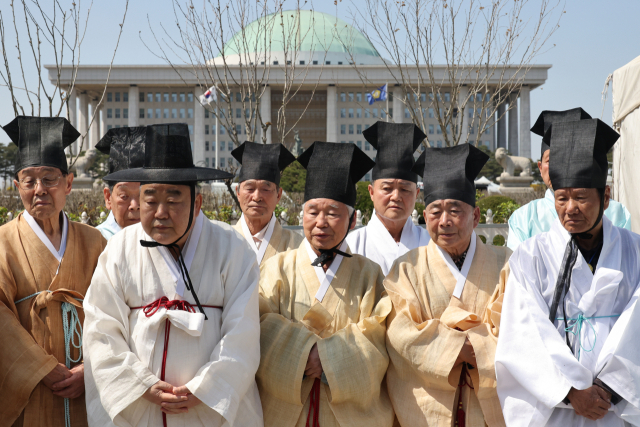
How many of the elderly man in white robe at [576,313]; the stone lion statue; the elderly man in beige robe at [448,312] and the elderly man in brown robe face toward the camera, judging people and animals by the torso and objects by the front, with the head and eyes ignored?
3

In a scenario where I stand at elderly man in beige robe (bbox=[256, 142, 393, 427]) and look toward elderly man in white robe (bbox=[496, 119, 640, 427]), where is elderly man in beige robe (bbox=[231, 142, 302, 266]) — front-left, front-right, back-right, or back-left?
back-left

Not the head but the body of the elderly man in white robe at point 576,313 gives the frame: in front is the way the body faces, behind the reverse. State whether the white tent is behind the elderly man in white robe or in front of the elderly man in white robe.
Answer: behind

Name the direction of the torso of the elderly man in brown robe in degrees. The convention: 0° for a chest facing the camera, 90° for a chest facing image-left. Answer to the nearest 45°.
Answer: approximately 0°

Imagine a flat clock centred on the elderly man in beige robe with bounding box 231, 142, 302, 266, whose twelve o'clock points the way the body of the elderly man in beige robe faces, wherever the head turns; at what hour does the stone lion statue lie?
The stone lion statue is roughly at 7 o'clock from the elderly man in beige robe.

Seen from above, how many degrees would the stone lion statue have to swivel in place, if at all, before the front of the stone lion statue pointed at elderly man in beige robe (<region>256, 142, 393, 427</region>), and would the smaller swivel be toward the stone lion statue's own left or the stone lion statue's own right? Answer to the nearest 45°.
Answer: approximately 90° to the stone lion statue's own left
